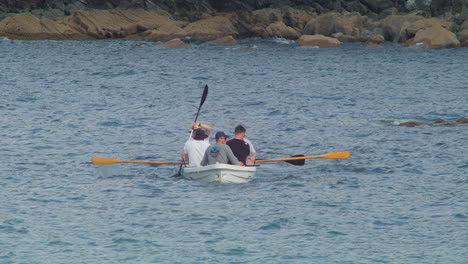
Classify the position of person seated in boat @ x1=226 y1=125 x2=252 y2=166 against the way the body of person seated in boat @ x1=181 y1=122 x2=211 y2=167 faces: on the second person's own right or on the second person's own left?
on the second person's own right

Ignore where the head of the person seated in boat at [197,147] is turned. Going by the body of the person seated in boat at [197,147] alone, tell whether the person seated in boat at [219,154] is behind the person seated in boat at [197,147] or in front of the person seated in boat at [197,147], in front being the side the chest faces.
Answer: behind

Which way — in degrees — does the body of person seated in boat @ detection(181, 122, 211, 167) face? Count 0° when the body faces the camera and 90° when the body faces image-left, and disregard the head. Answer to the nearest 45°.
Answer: approximately 180°

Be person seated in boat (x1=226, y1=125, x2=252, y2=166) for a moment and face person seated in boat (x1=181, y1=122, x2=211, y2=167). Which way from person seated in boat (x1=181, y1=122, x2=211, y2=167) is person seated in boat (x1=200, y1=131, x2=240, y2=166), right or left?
left
